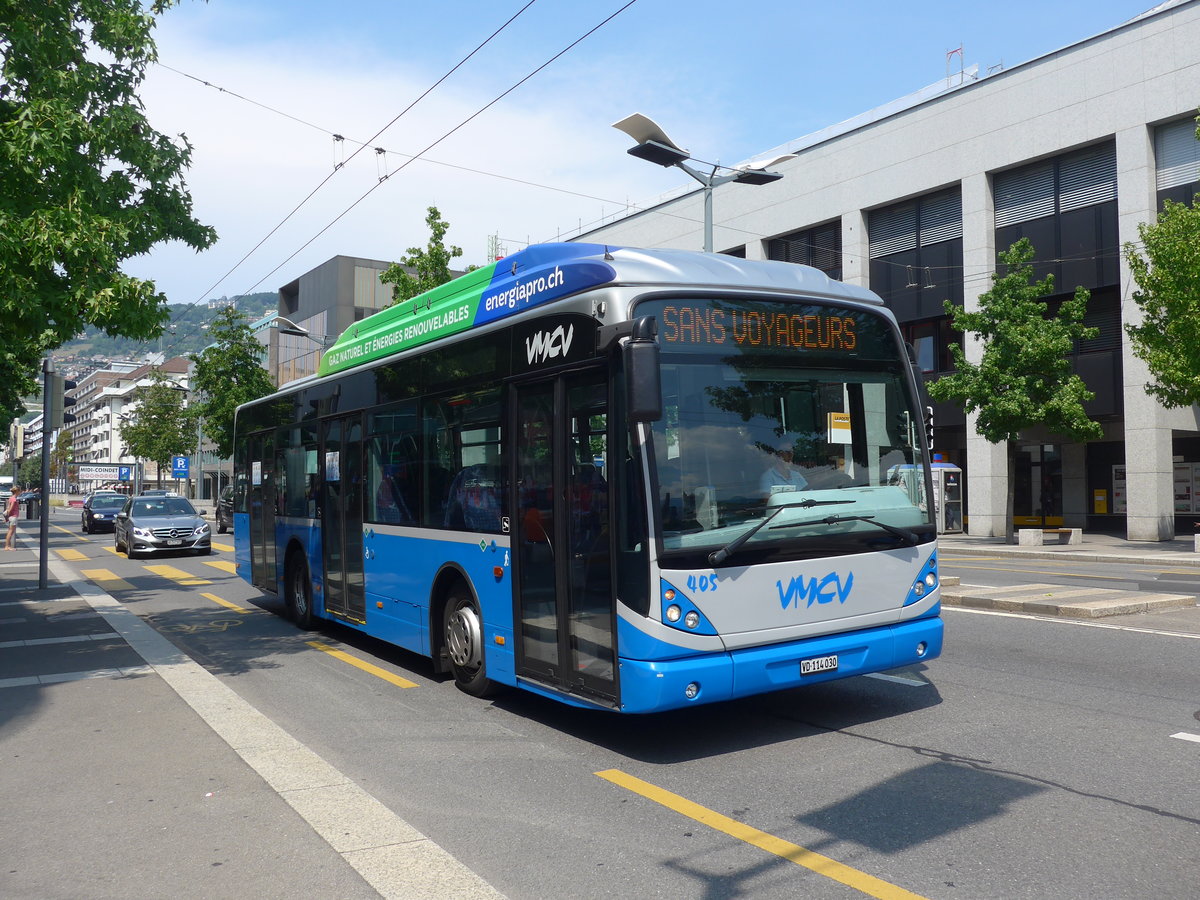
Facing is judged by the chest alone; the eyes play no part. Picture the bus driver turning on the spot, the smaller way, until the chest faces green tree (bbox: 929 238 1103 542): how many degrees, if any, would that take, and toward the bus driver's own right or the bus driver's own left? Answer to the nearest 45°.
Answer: approximately 135° to the bus driver's own left

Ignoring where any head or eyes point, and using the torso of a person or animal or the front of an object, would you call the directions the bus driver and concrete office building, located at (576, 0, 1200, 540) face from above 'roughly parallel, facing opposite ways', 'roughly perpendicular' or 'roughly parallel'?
roughly perpendicular

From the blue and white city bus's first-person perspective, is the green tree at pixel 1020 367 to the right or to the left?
on its left

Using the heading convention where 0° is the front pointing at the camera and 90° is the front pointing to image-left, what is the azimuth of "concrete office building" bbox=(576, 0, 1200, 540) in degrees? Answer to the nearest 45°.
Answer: approximately 45°

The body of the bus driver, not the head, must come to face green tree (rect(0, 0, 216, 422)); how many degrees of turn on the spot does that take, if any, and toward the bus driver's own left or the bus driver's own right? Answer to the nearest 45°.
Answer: approximately 135° to the bus driver's own right

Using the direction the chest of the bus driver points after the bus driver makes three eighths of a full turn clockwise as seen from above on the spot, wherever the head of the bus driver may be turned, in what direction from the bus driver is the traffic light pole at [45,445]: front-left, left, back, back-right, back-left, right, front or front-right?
front-right

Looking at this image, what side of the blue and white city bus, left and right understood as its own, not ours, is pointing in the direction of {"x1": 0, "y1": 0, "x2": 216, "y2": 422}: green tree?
right

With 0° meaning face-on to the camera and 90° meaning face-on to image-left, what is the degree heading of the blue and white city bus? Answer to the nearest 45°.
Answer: approximately 315°

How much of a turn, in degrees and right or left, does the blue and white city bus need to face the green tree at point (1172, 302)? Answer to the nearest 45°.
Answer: approximately 90° to its left

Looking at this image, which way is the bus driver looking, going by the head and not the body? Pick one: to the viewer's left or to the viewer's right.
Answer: to the viewer's right

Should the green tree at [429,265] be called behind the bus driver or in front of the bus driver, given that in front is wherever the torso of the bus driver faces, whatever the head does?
behind

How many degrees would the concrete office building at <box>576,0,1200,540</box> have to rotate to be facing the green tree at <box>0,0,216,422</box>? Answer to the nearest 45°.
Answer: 0° — it already faces it

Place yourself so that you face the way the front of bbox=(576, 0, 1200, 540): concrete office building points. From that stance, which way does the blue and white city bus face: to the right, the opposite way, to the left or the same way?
to the left

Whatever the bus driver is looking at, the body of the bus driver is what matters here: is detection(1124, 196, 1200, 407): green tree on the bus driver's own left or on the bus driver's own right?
on the bus driver's own left
